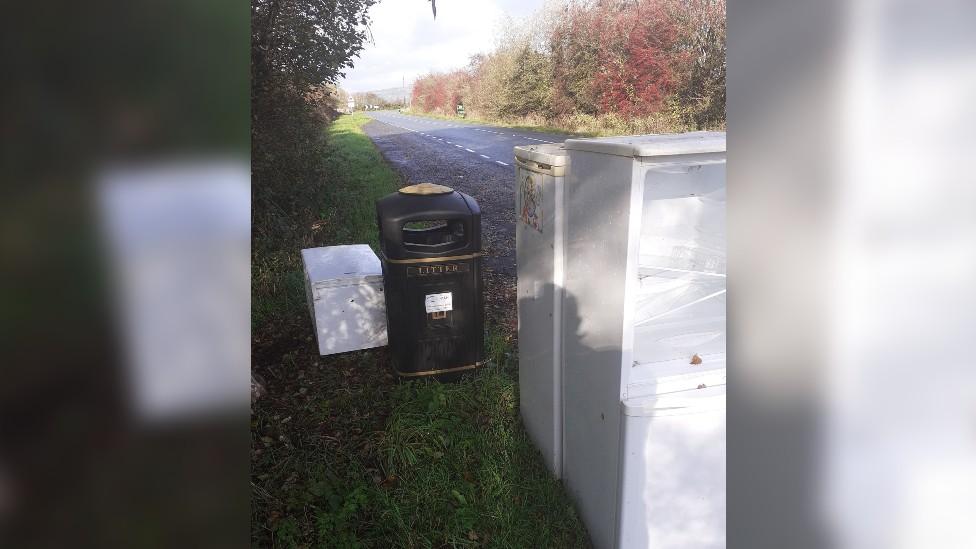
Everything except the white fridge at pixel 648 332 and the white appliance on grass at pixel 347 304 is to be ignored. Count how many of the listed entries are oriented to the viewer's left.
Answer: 0

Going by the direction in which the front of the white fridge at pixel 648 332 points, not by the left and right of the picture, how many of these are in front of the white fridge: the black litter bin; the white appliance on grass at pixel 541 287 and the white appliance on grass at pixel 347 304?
0

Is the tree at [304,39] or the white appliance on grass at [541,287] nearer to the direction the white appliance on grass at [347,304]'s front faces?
the white appliance on grass

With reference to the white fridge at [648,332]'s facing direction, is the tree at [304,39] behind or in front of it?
behind

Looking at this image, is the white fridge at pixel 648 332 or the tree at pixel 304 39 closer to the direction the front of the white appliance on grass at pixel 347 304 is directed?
the white fridge

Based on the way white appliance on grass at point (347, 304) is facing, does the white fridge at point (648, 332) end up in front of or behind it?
in front

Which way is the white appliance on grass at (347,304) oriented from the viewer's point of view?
toward the camera

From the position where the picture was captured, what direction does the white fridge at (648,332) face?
facing the viewer and to the right of the viewer

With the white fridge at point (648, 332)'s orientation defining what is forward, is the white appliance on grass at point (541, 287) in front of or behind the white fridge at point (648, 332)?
behind
